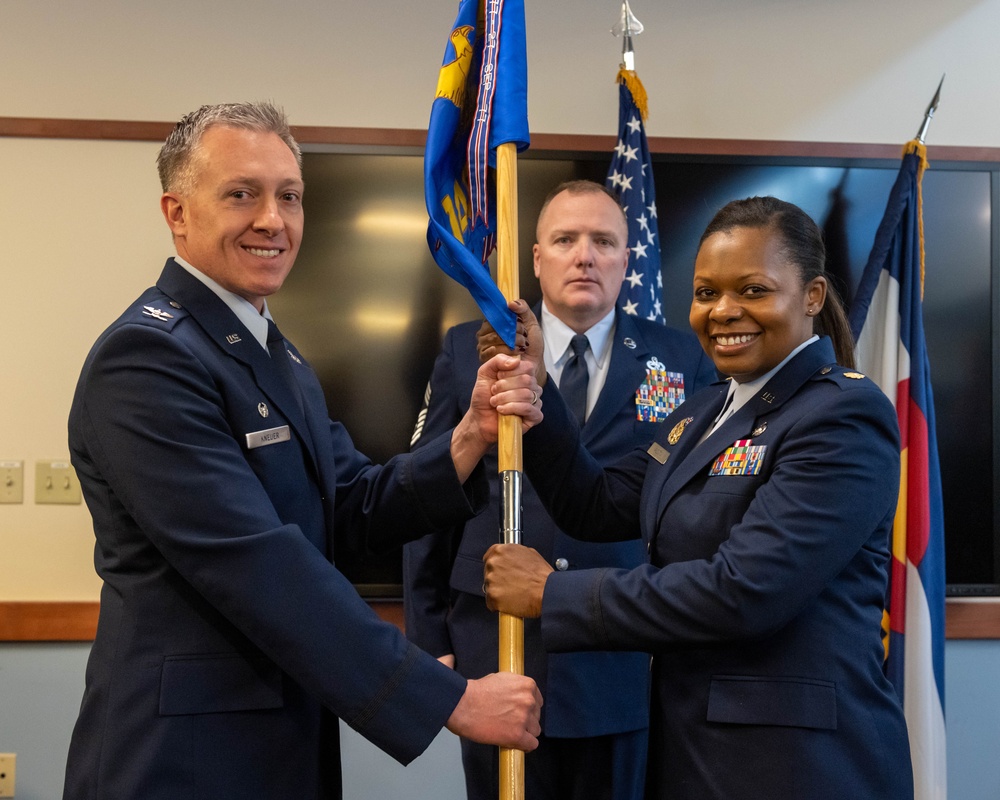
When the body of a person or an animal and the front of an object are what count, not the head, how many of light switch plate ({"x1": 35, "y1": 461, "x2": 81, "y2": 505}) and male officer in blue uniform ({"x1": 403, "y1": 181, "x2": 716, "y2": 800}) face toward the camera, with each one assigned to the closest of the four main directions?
2

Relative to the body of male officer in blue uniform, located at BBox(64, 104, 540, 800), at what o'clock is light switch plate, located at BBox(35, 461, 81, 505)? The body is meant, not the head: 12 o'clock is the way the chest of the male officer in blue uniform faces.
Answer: The light switch plate is roughly at 7 o'clock from the male officer in blue uniform.

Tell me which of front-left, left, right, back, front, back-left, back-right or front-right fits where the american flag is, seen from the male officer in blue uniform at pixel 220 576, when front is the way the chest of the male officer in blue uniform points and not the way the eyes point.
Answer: left

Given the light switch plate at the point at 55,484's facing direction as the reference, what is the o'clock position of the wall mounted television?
The wall mounted television is roughly at 10 o'clock from the light switch plate.

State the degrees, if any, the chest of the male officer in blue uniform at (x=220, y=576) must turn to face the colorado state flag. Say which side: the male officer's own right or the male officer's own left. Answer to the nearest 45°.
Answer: approximately 90° to the male officer's own left

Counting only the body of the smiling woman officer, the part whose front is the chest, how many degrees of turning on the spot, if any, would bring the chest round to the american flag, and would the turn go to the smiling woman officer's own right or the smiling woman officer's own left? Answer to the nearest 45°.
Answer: approximately 135° to the smiling woman officer's own right

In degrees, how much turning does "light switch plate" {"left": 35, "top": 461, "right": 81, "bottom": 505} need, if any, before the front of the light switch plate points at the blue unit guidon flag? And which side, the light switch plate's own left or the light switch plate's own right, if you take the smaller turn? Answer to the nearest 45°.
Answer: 0° — it already faces it

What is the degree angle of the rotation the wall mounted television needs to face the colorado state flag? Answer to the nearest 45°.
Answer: approximately 90° to its left
